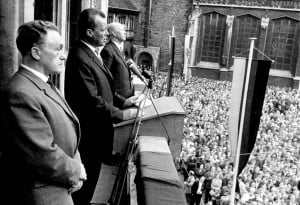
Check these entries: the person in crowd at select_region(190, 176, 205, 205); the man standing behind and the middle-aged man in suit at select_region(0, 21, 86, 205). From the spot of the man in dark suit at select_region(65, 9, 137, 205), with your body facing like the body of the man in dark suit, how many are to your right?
1

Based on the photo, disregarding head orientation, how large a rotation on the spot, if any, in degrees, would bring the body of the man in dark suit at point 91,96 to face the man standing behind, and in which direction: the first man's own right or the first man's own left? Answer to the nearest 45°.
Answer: approximately 90° to the first man's own left

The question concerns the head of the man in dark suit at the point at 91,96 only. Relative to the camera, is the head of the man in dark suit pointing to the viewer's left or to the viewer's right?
to the viewer's right

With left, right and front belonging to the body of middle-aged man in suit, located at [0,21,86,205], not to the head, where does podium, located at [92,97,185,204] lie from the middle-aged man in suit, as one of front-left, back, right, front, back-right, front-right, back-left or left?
front-left

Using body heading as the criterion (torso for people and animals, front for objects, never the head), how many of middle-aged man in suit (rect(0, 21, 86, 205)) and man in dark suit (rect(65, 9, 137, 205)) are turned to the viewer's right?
2

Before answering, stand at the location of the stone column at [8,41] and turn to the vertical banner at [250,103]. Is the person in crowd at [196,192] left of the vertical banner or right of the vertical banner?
left

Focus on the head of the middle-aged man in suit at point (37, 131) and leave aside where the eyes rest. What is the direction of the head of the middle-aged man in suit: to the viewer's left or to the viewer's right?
to the viewer's right

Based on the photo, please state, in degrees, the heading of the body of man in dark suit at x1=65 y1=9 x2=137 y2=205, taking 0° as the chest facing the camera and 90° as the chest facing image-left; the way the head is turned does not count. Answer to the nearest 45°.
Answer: approximately 270°

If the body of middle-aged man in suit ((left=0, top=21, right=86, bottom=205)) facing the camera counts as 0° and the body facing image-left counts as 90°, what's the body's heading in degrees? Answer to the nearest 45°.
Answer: approximately 270°

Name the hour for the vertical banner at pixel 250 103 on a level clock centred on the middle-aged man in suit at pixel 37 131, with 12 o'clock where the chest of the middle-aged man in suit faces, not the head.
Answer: The vertical banner is roughly at 11 o'clock from the middle-aged man in suit.

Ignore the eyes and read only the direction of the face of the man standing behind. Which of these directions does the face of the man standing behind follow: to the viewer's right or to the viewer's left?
to the viewer's right
